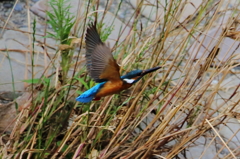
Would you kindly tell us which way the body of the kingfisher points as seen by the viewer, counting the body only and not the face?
to the viewer's right
